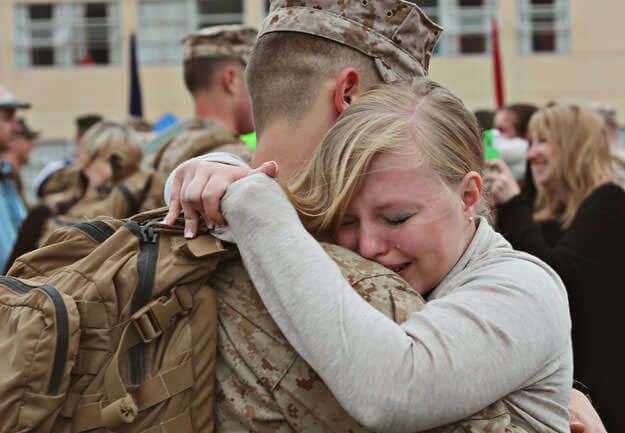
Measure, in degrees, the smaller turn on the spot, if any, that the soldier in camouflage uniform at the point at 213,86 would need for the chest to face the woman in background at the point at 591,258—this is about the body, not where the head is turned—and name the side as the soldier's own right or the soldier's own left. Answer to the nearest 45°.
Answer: approximately 90° to the soldier's own right

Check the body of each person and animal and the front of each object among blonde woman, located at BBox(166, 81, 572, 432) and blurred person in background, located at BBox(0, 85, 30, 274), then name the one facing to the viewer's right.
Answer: the blurred person in background

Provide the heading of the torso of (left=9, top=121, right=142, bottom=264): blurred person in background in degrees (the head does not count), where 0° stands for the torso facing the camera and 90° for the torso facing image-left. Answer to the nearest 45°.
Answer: approximately 315°

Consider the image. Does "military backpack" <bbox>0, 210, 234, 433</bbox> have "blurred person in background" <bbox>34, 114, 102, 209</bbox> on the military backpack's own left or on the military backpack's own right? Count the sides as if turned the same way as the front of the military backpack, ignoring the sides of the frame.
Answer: on the military backpack's own right

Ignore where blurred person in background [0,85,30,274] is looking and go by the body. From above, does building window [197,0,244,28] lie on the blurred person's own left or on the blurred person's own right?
on the blurred person's own left
